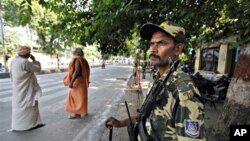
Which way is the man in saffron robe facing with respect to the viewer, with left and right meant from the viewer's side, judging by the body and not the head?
facing away from the viewer and to the left of the viewer

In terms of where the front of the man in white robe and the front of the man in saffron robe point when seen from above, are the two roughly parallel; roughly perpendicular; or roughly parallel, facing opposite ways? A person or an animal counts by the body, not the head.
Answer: roughly perpendicular

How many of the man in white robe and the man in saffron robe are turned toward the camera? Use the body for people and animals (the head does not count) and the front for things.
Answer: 0

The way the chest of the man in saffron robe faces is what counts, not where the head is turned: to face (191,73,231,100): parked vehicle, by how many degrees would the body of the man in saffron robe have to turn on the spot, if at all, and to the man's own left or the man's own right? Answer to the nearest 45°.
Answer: approximately 135° to the man's own right

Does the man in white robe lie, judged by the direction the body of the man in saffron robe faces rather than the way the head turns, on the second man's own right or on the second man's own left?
on the second man's own left

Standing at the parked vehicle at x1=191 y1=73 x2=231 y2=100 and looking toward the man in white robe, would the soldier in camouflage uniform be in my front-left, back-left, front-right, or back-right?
front-left
